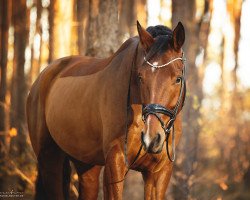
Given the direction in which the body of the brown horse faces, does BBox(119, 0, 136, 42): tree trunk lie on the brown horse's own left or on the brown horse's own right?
on the brown horse's own left

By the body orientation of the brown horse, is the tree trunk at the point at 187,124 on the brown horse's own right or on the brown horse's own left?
on the brown horse's own left

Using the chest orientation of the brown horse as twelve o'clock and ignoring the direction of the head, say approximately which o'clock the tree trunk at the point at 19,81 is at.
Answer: The tree trunk is roughly at 7 o'clock from the brown horse.

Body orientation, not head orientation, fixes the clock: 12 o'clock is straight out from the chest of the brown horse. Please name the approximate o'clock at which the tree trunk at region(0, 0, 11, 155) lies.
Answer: The tree trunk is roughly at 7 o'clock from the brown horse.

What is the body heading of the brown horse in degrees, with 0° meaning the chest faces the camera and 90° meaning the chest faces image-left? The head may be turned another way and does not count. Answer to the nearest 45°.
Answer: approximately 315°
